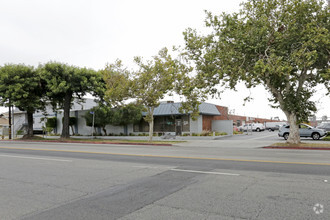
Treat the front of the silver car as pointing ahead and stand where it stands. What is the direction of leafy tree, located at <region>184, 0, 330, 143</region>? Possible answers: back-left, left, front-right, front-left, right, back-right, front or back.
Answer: right

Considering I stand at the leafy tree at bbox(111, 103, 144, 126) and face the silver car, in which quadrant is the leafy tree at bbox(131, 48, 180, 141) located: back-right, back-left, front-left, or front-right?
front-right

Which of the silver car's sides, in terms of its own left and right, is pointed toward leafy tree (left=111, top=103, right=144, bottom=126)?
back

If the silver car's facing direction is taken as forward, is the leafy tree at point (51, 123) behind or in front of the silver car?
behind

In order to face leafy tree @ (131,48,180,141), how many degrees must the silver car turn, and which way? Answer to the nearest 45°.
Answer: approximately 135° to its right

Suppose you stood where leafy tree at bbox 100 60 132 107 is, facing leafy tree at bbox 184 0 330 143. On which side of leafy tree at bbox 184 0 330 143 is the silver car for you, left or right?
left

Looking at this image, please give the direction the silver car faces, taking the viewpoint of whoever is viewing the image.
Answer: facing to the right of the viewer
